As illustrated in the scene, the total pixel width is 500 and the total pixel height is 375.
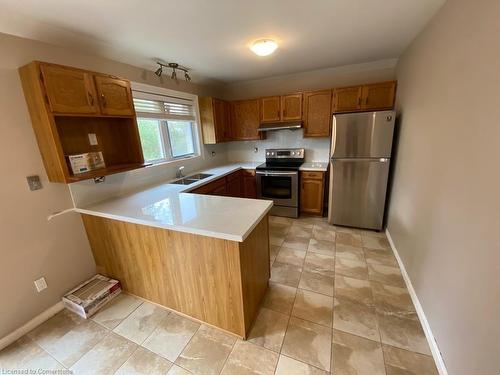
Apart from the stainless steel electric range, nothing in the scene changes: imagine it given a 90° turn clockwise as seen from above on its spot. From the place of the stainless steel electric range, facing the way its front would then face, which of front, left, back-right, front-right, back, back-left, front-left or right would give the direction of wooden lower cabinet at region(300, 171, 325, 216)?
back

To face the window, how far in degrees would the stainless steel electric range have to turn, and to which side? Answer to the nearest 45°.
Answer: approximately 90° to its right

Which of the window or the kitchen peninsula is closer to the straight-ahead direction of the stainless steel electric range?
the kitchen peninsula

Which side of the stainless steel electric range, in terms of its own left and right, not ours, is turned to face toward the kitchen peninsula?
front

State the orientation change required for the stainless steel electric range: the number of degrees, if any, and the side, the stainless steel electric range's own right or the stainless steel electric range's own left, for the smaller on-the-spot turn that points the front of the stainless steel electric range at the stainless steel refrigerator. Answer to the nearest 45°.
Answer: approximately 45° to the stainless steel electric range's own left

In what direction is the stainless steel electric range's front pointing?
toward the camera
